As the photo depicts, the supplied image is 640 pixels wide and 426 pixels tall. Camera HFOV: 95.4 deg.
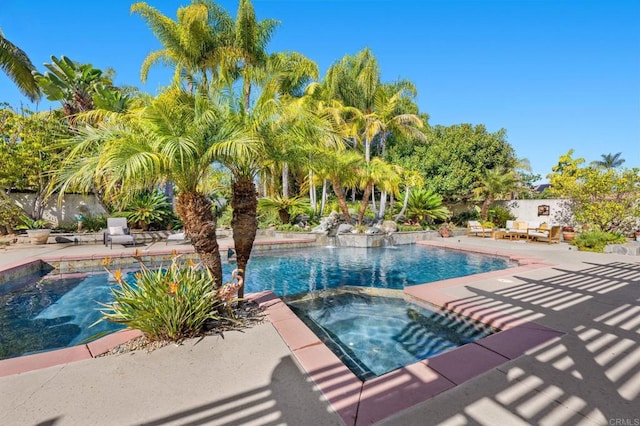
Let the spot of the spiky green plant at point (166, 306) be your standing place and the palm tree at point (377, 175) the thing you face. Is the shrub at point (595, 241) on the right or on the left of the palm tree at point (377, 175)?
right

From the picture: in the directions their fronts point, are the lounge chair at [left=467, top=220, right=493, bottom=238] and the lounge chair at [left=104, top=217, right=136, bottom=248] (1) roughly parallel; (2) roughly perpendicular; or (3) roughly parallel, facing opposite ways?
roughly parallel

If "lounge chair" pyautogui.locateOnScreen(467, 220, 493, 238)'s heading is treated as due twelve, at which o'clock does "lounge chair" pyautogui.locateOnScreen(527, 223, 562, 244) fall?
"lounge chair" pyautogui.locateOnScreen(527, 223, 562, 244) is roughly at 1 o'clock from "lounge chair" pyautogui.locateOnScreen(467, 220, 493, 238).

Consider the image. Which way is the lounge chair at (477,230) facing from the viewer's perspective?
to the viewer's right

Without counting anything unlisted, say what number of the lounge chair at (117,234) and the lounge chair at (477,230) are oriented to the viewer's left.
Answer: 0

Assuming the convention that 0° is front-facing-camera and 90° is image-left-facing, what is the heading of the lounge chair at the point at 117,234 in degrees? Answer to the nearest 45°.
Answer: approximately 315°

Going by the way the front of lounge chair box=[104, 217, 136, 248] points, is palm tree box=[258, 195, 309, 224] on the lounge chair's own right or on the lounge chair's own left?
on the lounge chair's own left

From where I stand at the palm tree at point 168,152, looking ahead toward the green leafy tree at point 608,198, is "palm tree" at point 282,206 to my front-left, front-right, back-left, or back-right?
front-left

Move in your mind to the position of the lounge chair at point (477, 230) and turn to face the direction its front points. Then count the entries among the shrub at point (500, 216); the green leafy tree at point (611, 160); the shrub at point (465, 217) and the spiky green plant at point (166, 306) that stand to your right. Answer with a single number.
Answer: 1

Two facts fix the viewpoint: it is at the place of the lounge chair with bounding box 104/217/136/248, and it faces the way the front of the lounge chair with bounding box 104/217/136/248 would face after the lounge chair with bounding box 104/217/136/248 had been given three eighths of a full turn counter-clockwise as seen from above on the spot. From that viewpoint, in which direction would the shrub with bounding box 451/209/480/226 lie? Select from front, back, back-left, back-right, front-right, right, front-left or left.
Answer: right
